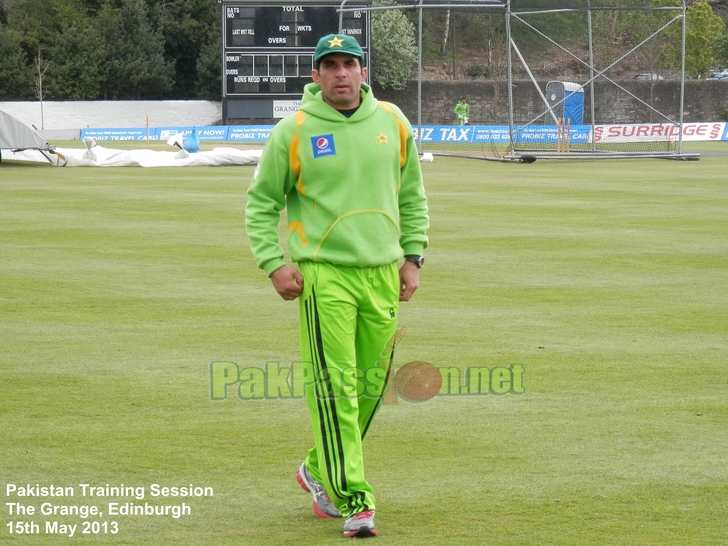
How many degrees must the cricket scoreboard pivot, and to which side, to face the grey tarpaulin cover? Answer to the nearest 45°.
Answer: approximately 45° to its right

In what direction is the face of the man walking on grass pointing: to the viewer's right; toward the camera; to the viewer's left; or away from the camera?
toward the camera

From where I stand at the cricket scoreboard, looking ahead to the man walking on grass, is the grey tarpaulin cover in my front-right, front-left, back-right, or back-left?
front-right

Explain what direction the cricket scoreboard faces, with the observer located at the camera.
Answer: facing the viewer

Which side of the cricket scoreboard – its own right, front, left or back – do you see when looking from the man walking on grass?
front
